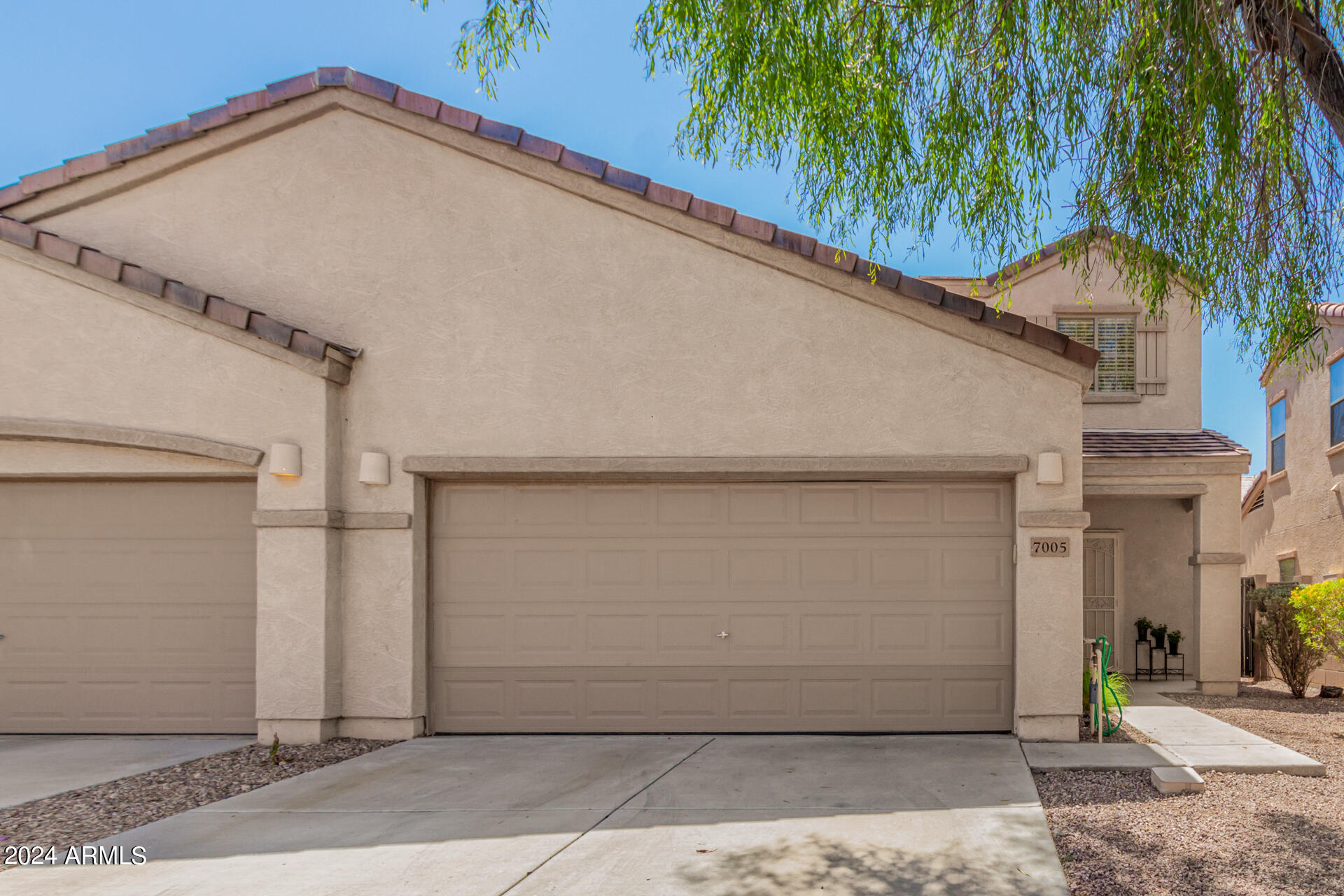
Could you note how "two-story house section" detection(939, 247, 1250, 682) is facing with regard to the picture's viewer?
facing the viewer

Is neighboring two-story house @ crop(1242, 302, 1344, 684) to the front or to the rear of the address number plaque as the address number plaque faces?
to the rear

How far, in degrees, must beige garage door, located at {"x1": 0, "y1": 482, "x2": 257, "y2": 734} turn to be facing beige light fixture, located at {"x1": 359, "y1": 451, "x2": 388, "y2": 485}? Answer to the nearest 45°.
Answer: approximately 45° to its left

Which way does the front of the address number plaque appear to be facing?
toward the camera

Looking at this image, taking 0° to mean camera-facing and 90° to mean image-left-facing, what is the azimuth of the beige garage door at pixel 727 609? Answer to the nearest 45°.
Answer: approximately 0°

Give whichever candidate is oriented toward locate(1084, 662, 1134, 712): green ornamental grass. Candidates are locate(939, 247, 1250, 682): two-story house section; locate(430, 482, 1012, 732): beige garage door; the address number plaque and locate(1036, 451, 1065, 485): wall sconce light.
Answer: the two-story house section
